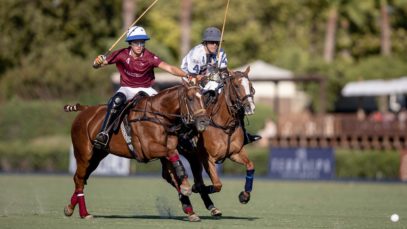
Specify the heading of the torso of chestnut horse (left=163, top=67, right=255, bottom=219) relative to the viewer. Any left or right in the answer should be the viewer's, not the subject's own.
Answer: facing the viewer and to the right of the viewer

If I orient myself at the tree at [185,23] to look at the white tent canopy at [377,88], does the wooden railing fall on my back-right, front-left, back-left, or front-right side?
front-right

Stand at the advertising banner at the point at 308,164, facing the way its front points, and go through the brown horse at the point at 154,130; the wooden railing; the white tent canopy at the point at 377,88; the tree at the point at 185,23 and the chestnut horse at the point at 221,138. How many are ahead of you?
2

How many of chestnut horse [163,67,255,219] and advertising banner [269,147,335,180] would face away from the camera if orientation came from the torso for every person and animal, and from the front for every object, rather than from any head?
0

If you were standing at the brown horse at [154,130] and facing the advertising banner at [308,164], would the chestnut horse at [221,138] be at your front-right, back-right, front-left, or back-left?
front-right

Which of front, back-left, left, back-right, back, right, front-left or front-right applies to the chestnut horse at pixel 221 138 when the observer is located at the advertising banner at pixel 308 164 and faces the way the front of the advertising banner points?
front

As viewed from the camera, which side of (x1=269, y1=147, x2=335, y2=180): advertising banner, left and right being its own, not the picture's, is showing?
front
